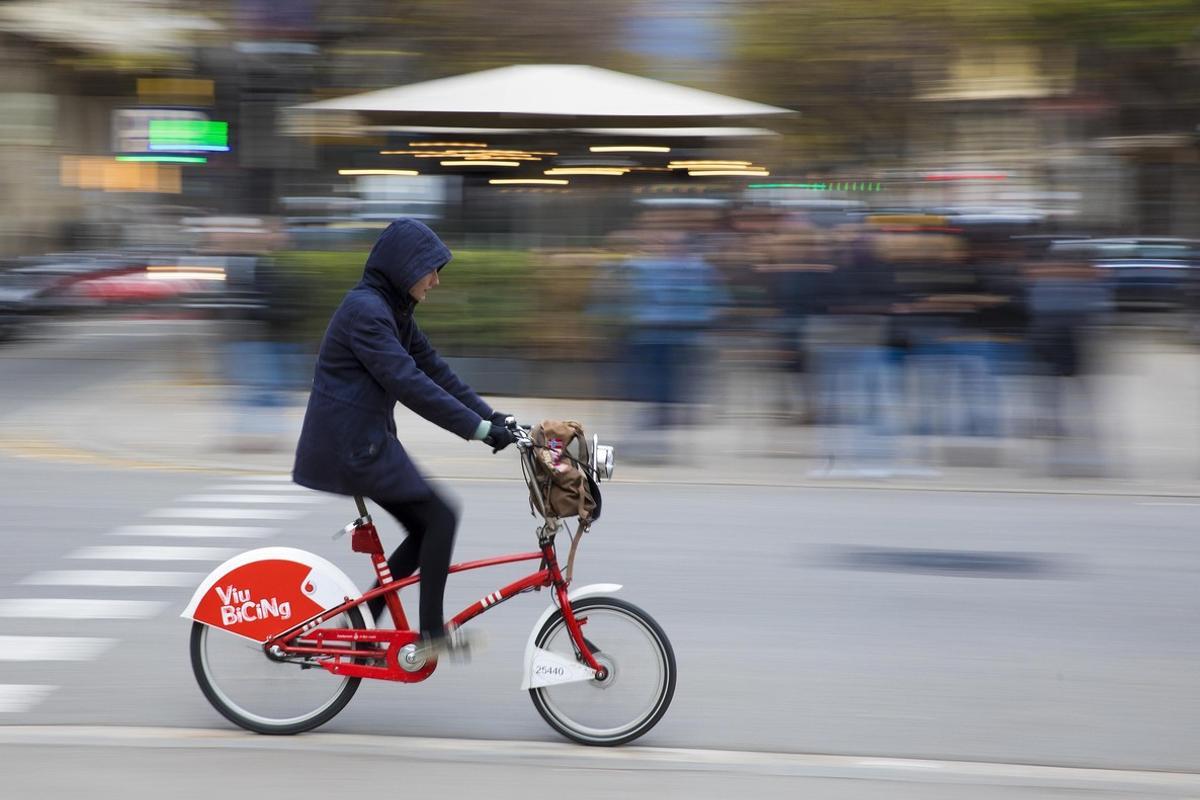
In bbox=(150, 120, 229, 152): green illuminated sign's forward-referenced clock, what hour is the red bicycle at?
The red bicycle is roughly at 12 o'clock from the green illuminated sign.

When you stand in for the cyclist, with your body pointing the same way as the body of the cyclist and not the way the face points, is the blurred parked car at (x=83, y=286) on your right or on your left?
on your left

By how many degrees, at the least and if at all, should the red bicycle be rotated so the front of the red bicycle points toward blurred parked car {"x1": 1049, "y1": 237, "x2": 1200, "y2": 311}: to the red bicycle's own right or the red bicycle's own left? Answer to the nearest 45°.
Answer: approximately 45° to the red bicycle's own left

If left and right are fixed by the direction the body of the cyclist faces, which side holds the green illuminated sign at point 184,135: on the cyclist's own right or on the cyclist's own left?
on the cyclist's own left

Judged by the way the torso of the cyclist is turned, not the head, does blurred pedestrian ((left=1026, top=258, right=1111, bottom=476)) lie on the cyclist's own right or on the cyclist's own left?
on the cyclist's own left

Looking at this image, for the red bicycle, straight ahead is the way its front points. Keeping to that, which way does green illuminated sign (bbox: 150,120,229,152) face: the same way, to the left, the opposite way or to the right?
to the right

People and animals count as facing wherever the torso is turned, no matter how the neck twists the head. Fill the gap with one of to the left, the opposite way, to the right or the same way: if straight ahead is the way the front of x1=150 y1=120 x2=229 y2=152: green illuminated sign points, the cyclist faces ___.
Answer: to the left

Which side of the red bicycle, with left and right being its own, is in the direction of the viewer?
right

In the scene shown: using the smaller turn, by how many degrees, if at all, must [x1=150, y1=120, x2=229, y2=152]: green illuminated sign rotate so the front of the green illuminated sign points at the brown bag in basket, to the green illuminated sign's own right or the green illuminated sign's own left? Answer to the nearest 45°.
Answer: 0° — it already faces it

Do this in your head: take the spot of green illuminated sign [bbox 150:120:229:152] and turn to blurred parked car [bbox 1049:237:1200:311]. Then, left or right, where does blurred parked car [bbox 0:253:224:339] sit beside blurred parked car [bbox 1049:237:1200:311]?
right

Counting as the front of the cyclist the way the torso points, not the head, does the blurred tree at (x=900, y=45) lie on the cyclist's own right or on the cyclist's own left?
on the cyclist's own left

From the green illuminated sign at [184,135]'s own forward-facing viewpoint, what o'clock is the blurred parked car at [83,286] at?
The blurred parked car is roughly at 12 o'clock from the green illuminated sign.

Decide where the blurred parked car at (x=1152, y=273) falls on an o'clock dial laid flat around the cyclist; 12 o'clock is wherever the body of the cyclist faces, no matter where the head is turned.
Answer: The blurred parked car is roughly at 10 o'clock from the cyclist.

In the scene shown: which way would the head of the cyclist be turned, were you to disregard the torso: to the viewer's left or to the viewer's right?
to the viewer's right

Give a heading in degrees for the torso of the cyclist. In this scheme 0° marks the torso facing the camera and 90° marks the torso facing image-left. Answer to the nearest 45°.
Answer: approximately 270°
